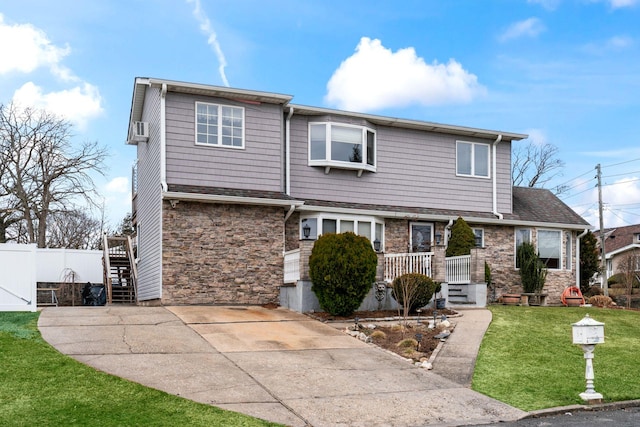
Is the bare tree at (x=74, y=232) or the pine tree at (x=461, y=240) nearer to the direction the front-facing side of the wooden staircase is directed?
the pine tree

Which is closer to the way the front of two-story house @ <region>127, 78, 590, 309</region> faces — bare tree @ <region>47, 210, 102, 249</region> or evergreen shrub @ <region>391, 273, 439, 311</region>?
the evergreen shrub

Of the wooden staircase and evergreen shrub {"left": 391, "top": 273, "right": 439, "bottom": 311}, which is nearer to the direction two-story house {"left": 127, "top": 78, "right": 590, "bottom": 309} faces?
the evergreen shrub

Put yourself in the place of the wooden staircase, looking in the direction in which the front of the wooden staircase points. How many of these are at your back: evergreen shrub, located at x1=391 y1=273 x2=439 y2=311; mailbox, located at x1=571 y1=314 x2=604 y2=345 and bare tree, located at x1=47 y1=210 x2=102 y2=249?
1

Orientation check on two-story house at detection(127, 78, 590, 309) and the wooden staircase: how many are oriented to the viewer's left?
0

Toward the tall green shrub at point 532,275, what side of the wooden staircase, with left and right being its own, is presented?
left

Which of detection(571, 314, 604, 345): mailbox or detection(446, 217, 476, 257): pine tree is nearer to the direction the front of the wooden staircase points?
the mailbox

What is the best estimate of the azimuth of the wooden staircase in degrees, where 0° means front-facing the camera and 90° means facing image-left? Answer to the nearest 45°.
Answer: approximately 0°

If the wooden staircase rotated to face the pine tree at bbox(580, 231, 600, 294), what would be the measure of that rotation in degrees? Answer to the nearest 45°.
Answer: approximately 90° to its left
